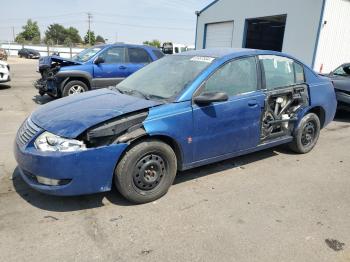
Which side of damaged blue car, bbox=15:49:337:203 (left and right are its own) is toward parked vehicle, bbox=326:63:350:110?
back

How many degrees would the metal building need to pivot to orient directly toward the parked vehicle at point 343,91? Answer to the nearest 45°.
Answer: approximately 45° to its left

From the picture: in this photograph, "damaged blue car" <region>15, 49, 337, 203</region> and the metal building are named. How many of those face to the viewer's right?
0

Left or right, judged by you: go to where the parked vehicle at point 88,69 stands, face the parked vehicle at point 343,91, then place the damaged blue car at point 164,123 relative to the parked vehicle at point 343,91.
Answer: right

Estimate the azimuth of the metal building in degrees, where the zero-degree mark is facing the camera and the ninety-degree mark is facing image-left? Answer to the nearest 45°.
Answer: approximately 45°

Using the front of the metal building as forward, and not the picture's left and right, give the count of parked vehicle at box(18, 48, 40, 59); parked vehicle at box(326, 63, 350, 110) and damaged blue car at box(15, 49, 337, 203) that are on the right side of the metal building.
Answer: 1

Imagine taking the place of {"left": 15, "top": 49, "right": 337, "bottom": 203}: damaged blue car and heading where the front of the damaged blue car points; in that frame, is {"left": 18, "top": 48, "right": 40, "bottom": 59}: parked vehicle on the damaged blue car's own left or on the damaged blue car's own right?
on the damaged blue car's own right

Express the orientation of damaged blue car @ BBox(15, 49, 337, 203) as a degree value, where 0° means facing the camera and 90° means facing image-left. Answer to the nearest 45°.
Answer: approximately 45°

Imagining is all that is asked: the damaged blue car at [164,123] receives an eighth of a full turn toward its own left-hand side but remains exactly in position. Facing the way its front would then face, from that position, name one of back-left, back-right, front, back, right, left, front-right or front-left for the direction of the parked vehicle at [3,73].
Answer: back-right

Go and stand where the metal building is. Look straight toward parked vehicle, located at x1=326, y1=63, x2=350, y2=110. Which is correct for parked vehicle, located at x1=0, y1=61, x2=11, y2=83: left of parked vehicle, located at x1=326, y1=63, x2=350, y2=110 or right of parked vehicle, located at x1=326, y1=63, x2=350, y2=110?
right
